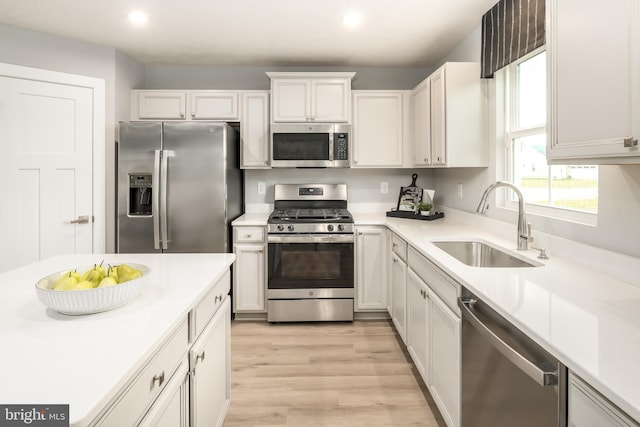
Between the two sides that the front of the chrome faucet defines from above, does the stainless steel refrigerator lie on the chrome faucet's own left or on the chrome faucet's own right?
on the chrome faucet's own right

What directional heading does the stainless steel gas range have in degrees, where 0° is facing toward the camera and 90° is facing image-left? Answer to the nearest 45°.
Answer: approximately 0°

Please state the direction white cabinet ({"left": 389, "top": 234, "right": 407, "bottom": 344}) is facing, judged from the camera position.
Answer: facing to the left of the viewer
